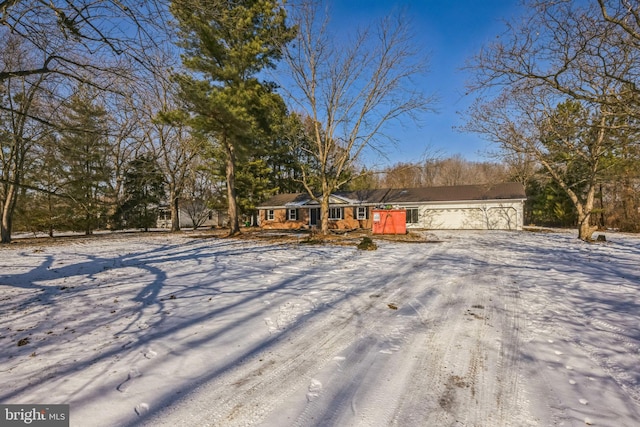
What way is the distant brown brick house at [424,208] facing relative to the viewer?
toward the camera

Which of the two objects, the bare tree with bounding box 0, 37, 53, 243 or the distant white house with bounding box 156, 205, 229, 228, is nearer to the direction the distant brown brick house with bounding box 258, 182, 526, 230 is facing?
the bare tree

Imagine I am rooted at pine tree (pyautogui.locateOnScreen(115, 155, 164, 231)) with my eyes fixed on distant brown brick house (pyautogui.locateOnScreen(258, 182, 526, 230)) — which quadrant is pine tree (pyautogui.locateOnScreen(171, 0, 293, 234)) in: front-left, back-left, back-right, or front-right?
front-right

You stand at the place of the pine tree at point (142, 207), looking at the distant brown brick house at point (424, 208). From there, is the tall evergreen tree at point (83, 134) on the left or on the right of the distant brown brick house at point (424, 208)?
right

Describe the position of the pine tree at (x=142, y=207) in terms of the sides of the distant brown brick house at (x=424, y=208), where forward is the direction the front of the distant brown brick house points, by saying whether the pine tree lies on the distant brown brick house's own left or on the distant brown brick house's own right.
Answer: on the distant brown brick house's own right

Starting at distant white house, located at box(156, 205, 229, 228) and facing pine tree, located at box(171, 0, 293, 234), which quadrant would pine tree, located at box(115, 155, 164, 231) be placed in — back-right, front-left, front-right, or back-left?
front-right

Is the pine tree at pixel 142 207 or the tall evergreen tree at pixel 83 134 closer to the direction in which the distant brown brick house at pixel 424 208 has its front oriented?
the tall evergreen tree

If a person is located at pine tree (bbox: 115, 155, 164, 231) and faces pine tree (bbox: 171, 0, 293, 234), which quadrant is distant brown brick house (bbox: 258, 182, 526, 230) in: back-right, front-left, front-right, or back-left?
front-left

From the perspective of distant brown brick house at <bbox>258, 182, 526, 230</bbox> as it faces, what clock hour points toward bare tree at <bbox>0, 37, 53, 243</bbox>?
The bare tree is roughly at 1 o'clock from the distant brown brick house.

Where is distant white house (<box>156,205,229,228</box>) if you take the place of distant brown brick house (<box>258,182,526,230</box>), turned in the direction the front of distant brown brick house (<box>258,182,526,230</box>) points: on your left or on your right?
on your right

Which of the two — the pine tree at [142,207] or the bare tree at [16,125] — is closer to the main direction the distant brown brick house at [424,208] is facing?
the bare tree

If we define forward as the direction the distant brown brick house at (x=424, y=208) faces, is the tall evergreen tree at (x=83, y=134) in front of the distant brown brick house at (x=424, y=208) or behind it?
in front
